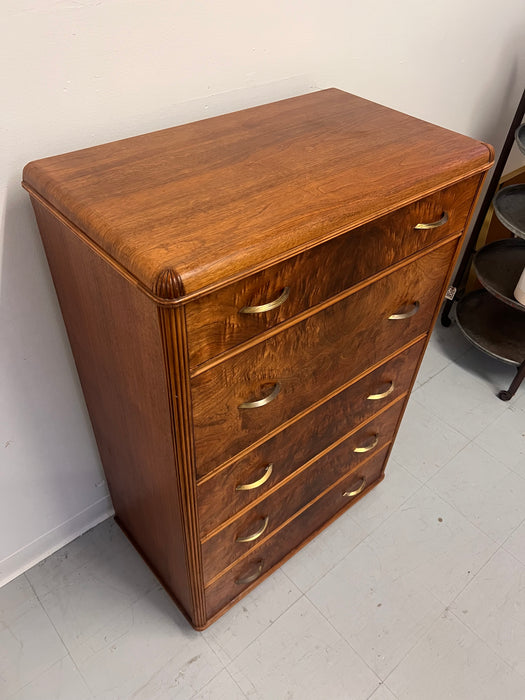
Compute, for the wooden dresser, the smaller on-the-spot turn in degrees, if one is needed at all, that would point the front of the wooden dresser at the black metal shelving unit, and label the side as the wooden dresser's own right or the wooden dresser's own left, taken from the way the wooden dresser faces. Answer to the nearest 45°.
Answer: approximately 90° to the wooden dresser's own left

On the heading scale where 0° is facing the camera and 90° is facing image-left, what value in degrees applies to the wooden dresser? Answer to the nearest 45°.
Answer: approximately 315°
